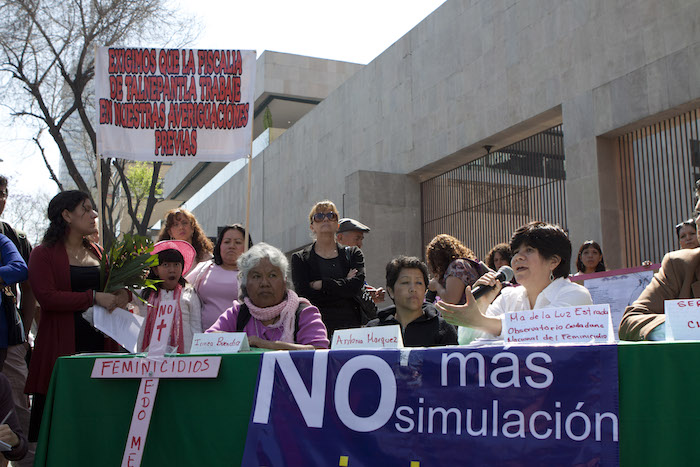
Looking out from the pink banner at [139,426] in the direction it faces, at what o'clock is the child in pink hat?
The child in pink hat is roughly at 6 o'clock from the pink banner.

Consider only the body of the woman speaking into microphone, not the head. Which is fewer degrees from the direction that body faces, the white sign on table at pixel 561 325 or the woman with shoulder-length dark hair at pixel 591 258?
the white sign on table

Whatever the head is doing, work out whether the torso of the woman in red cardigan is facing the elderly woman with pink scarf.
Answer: yes

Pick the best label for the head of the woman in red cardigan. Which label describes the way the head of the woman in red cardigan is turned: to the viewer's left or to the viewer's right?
to the viewer's right
